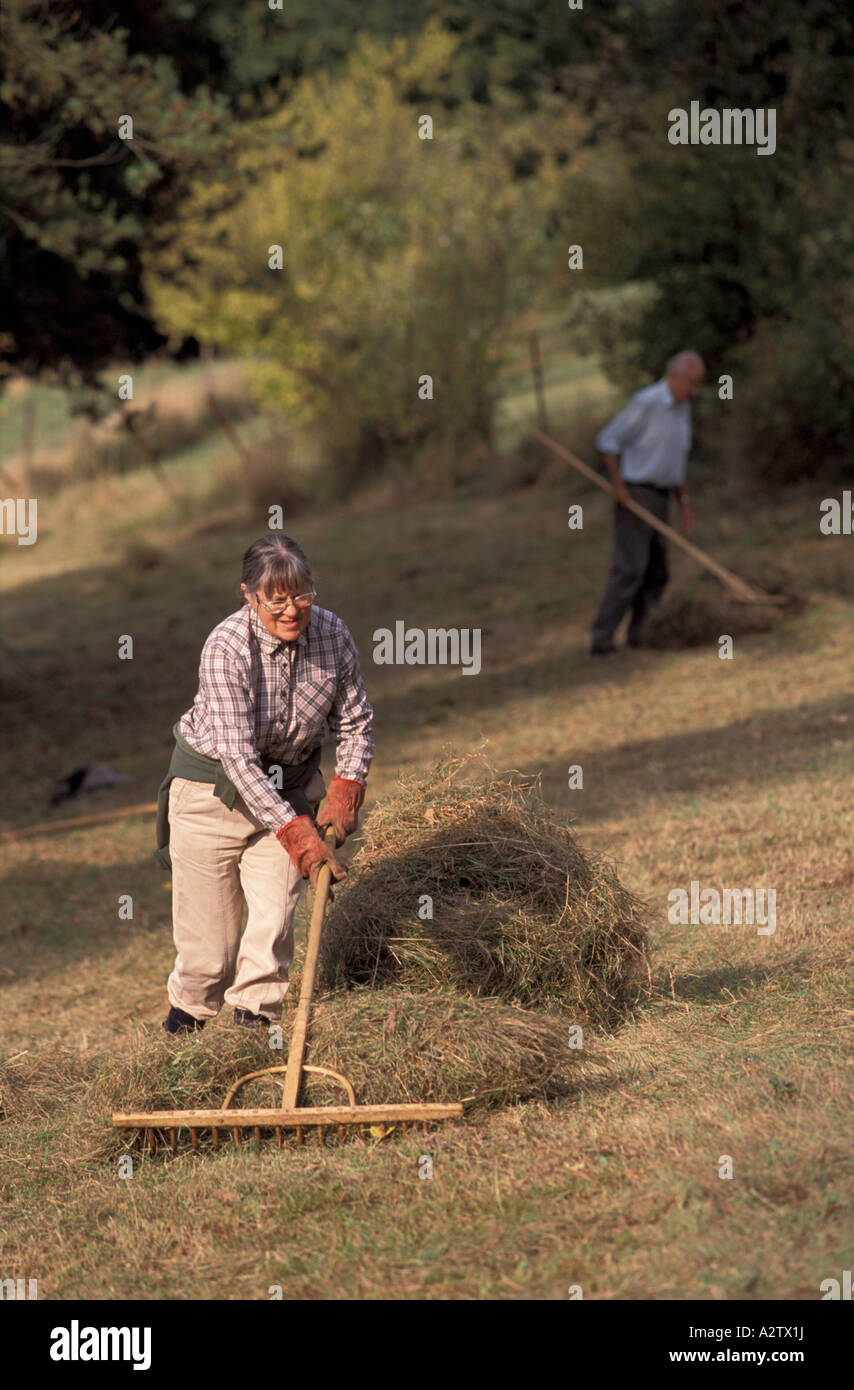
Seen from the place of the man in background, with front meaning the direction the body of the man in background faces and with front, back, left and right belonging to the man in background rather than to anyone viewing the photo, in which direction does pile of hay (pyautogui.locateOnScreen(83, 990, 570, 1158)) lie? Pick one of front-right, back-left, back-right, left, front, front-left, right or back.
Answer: front-right

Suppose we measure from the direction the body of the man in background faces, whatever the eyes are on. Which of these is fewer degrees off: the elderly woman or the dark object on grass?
the elderly woman

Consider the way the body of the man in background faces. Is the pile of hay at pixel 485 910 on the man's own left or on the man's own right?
on the man's own right

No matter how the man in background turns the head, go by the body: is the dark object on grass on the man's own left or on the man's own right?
on the man's own right

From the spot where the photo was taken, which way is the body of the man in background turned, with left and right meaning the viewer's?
facing the viewer and to the right of the viewer

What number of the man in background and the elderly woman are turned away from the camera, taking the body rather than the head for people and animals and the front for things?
0

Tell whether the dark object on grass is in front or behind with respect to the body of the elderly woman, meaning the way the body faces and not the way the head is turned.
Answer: behind

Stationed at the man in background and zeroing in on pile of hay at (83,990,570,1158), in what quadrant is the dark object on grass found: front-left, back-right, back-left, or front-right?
front-right
